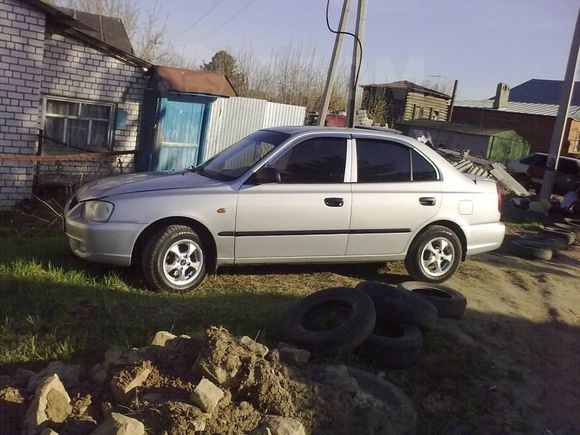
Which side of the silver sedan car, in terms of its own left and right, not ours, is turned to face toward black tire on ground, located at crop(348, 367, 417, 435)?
left

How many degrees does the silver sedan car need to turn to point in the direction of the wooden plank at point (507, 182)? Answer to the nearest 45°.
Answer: approximately 135° to its right

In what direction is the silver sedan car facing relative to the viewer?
to the viewer's left

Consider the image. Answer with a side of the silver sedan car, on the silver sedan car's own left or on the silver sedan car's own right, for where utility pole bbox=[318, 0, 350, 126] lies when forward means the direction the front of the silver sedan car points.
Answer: on the silver sedan car's own right

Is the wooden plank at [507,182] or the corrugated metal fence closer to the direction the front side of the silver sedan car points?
the corrugated metal fence

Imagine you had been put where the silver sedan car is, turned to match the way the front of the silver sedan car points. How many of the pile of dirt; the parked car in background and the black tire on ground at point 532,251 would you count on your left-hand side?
1

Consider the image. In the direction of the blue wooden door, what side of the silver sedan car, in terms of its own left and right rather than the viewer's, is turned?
right

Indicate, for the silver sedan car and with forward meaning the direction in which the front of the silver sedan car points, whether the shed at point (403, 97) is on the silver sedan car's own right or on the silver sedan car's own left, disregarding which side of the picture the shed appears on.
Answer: on the silver sedan car's own right

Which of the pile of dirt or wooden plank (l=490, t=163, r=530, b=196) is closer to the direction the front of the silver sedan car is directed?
the pile of dirt

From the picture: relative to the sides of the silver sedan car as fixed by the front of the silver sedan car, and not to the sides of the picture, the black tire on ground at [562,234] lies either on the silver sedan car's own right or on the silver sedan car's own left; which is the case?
on the silver sedan car's own right

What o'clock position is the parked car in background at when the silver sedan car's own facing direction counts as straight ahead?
The parked car in background is roughly at 4 o'clock from the silver sedan car.

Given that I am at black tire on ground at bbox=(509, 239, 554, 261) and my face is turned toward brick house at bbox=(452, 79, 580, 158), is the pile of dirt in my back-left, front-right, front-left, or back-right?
back-left

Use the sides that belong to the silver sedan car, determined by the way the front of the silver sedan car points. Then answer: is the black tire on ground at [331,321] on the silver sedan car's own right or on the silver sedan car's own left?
on the silver sedan car's own left

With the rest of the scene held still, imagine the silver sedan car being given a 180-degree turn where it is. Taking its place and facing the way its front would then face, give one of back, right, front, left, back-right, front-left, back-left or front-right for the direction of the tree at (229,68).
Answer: left

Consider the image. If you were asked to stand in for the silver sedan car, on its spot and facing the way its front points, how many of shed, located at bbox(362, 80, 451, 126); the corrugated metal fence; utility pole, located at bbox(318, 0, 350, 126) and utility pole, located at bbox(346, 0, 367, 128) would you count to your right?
4
